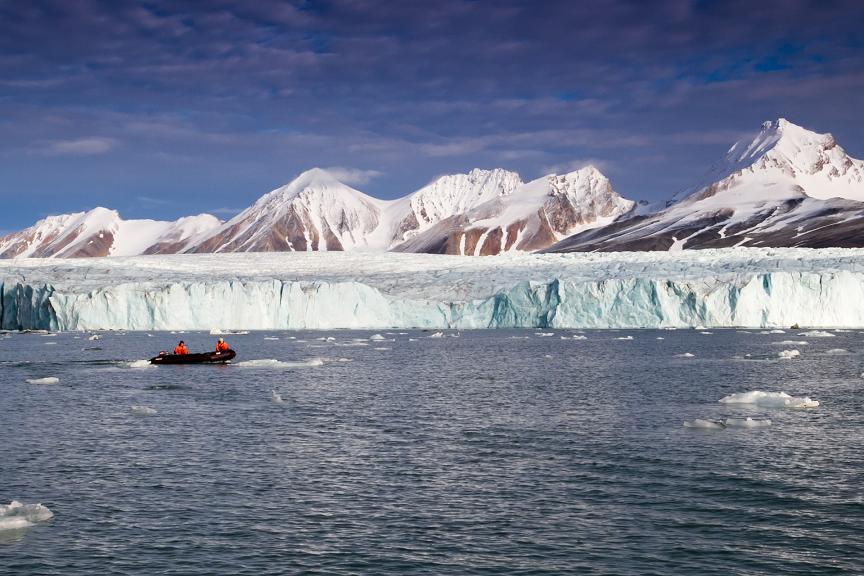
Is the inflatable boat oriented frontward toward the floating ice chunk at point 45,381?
no

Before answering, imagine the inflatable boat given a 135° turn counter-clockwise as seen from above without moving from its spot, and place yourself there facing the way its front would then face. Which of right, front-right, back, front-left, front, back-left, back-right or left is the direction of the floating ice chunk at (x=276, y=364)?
back

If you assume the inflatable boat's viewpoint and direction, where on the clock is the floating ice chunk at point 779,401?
The floating ice chunk is roughly at 2 o'clock from the inflatable boat.

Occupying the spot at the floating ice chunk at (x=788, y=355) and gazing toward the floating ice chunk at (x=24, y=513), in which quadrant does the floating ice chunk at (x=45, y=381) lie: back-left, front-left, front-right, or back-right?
front-right

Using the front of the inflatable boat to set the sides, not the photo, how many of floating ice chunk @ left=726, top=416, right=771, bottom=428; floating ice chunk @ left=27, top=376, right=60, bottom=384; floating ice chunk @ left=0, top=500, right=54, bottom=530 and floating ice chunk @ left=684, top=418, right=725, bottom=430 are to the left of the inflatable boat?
0

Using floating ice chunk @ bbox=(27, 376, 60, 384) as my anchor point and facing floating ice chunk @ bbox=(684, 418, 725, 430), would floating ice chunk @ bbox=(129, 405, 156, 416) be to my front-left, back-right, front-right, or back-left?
front-right

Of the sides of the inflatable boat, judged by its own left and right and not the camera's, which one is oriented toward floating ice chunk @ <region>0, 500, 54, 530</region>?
right

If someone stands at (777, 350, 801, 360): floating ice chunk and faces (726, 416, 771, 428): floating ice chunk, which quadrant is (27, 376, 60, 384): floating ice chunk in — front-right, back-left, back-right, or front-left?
front-right

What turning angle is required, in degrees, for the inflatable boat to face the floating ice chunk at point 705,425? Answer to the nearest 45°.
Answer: approximately 45° to its right

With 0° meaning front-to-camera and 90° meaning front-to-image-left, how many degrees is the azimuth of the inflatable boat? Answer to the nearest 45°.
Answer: approximately 270°

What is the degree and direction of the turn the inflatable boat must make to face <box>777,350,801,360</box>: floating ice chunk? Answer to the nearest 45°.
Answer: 0° — it already faces it

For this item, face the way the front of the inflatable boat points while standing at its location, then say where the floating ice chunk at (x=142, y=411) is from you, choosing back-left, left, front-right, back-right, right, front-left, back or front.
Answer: right

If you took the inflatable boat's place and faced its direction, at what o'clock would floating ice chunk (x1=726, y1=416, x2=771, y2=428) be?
The floating ice chunk is roughly at 2 o'clock from the inflatable boat.
